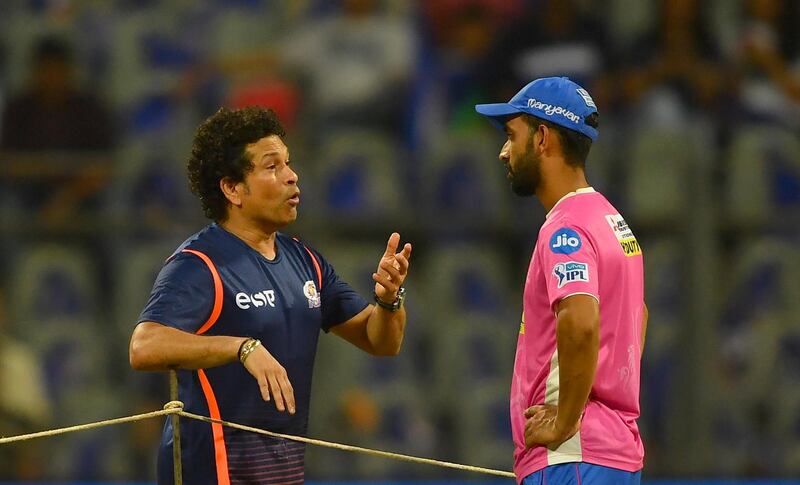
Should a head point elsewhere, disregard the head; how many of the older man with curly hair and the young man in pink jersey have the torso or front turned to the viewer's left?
1

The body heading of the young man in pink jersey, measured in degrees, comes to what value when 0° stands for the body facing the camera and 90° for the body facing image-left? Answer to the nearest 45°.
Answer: approximately 90°

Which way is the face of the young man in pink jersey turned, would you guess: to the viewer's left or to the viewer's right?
to the viewer's left

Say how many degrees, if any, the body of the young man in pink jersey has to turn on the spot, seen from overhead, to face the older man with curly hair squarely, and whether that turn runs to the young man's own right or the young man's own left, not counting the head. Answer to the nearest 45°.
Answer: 0° — they already face them

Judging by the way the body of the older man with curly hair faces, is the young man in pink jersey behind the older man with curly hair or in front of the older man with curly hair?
in front
